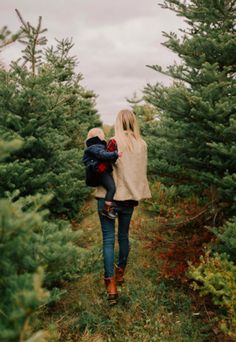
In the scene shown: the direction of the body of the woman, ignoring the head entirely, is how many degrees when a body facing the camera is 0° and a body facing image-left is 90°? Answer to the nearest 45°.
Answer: approximately 180°

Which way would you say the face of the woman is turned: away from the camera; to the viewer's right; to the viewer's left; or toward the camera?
away from the camera

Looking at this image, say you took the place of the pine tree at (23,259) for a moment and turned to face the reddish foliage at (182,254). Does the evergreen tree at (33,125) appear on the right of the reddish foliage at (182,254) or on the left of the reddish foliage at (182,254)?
left

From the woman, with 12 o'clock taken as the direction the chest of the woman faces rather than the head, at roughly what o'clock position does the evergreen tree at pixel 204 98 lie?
The evergreen tree is roughly at 2 o'clock from the woman.

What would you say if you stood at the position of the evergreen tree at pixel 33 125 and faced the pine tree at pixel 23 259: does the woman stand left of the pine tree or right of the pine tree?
left

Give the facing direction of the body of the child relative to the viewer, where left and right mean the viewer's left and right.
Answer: facing to the right of the viewer
